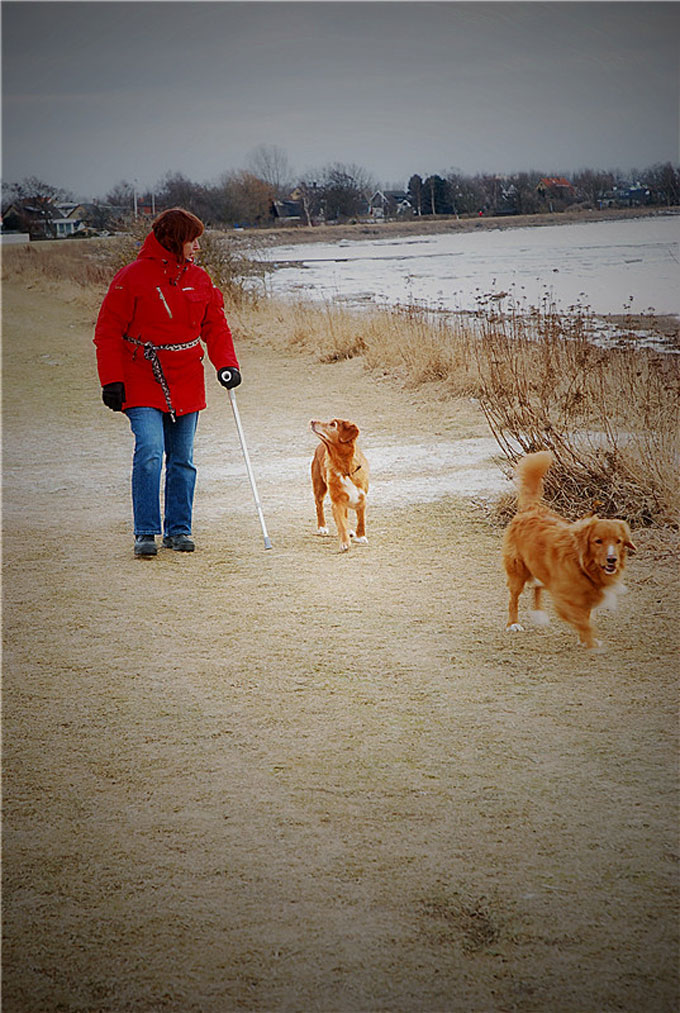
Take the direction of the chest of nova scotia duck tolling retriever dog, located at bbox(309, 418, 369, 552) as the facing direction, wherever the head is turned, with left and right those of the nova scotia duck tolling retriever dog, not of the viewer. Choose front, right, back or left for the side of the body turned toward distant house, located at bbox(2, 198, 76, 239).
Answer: back

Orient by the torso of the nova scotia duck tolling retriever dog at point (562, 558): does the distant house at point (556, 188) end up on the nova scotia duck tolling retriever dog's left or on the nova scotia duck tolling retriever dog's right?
on the nova scotia duck tolling retriever dog's left

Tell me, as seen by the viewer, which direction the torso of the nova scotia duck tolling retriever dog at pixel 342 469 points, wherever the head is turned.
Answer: toward the camera

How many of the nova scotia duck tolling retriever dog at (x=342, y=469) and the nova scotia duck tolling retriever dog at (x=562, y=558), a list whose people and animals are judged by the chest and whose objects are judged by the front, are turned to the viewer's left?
0

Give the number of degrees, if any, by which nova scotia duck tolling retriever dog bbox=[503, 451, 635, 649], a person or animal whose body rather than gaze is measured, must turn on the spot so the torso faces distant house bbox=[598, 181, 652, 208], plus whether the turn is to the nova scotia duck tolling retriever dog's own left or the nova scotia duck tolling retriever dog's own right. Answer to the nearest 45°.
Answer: approximately 135° to the nova scotia duck tolling retriever dog's own left

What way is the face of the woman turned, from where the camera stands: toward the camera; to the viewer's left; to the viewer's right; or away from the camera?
to the viewer's right

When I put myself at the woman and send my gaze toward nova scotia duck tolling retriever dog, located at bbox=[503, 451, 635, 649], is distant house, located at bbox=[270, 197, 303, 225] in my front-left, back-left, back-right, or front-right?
back-left

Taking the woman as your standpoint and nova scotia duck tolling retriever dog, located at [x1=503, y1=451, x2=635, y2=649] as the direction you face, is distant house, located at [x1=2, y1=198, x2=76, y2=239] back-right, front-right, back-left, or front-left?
back-left

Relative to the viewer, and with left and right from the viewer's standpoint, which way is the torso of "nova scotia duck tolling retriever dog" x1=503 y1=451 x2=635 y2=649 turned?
facing the viewer and to the right of the viewer

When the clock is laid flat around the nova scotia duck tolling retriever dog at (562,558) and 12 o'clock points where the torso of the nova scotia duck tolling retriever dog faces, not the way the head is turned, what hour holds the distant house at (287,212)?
The distant house is roughly at 7 o'clock from the nova scotia duck tolling retriever dog.
